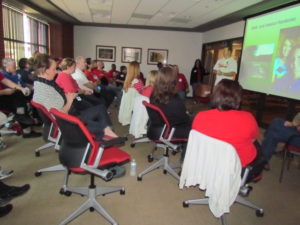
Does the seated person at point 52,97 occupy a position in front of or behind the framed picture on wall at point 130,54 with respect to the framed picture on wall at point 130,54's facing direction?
in front

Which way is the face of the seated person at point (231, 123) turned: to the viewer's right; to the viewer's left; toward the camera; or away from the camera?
away from the camera

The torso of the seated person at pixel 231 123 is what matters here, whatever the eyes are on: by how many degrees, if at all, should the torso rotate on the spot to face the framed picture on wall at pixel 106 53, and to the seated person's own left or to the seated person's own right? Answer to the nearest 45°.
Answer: approximately 45° to the seated person's own left

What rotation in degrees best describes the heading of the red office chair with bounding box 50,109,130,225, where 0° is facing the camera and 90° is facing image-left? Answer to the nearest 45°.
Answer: approximately 225°

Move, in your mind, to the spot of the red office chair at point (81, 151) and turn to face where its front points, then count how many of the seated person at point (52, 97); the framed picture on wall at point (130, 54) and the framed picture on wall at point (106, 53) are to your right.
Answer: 0

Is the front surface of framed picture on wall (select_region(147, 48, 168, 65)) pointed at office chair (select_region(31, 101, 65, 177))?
yes

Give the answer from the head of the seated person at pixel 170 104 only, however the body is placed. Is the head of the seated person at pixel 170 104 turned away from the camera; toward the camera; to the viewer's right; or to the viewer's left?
away from the camera

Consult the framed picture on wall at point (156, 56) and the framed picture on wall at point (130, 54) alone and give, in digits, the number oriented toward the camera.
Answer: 2

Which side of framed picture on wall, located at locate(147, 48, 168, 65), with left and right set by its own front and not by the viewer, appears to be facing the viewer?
front

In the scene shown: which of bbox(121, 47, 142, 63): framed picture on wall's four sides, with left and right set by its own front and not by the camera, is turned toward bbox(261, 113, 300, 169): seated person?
front

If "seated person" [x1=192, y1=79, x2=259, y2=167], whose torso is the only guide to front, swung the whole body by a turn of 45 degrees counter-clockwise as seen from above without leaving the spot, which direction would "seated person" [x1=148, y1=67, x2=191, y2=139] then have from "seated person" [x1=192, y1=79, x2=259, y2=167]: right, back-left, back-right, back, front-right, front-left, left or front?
front

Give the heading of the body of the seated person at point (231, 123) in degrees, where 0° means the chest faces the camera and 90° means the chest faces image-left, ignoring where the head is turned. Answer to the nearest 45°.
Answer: approximately 180°

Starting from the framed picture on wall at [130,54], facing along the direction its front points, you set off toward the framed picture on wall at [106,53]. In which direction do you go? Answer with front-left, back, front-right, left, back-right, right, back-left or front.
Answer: right

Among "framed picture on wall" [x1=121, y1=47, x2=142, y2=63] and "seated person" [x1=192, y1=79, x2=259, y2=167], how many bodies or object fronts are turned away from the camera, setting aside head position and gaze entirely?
1

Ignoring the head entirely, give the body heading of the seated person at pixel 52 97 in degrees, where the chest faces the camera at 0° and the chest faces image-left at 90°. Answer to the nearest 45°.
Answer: approximately 270°

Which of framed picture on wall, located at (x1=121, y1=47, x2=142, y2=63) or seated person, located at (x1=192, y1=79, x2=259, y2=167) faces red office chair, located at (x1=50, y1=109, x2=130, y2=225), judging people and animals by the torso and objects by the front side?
the framed picture on wall

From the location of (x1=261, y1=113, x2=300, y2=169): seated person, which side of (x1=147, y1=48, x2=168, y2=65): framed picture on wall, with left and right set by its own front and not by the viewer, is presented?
front

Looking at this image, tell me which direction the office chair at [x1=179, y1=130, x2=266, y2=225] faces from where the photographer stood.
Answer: facing away from the viewer and to the right of the viewer

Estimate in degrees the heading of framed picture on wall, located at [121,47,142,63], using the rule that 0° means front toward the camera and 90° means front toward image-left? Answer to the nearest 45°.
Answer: approximately 0°
